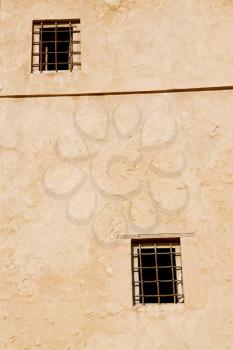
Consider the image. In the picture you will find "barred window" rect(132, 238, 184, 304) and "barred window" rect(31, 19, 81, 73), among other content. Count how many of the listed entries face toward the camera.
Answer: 2

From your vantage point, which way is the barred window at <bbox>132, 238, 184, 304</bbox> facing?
toward the camera
